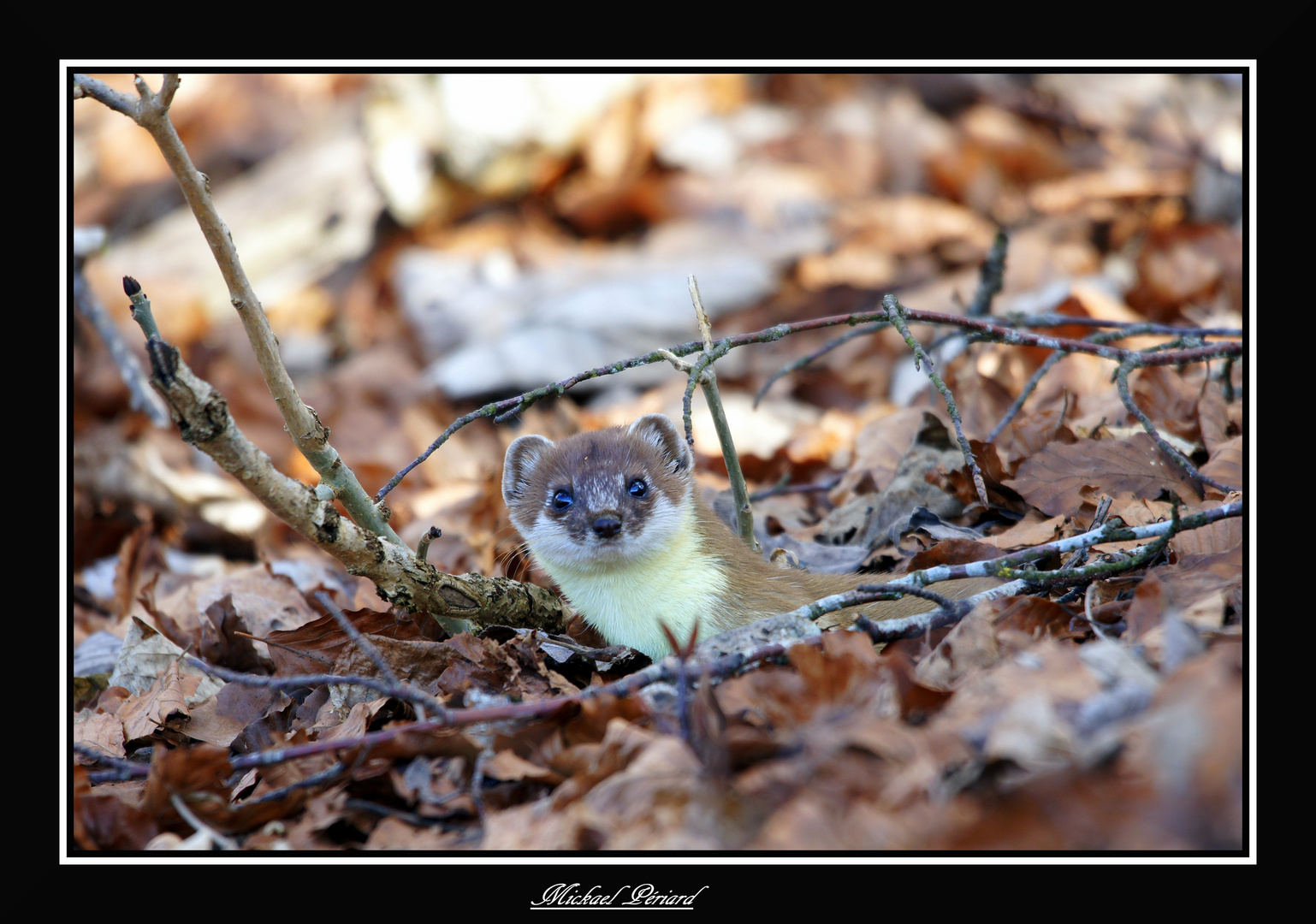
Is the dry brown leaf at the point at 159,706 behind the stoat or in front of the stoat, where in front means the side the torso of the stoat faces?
in front

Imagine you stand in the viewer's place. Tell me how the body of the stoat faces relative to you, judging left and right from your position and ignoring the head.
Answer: facing the viewer and to the left of the viewer
